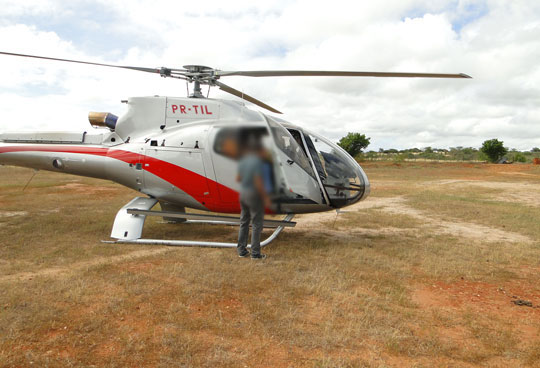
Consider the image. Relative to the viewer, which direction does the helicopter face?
to the viewer's right
